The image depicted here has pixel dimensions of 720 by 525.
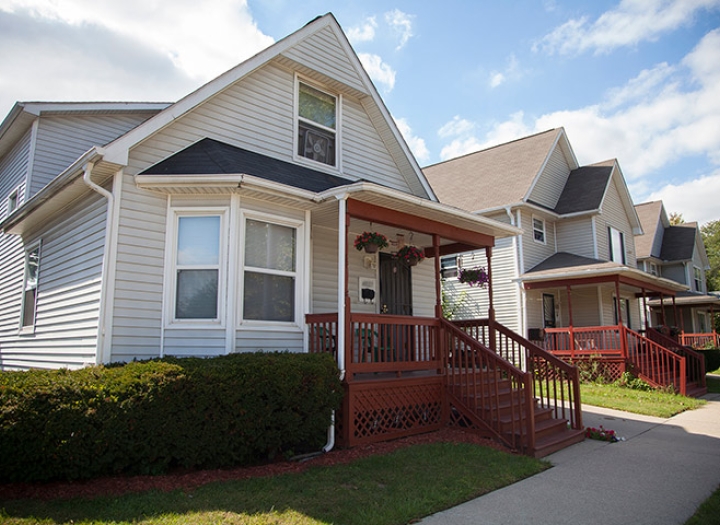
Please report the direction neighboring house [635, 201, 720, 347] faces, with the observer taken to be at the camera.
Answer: facing the viewer and to the right of the viewer

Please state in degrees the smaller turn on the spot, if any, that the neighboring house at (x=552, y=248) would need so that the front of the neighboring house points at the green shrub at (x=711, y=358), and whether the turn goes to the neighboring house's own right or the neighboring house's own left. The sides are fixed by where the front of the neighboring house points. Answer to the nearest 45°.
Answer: approximately 90° to the neighboring house's own left

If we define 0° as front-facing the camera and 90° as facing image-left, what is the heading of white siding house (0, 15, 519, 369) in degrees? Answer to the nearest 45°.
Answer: approximately 315°

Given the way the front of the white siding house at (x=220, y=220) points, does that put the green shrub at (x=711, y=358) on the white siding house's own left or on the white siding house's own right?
on the white siding house's own left

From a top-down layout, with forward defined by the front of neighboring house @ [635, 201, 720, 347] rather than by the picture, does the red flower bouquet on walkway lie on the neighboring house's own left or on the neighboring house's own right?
on the neighboring house's own right

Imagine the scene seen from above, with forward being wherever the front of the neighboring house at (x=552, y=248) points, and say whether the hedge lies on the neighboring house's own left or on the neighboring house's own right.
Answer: on the neighboring house's own right

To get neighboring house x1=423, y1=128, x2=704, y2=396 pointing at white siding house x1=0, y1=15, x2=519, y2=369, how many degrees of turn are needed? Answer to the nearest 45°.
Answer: approximately 45° to its right

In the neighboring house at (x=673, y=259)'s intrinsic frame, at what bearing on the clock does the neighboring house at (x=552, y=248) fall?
the neighboring house at (x=552, y=248) is roughly at 2 o'clock from the neighboring house at (x=673, y=259).

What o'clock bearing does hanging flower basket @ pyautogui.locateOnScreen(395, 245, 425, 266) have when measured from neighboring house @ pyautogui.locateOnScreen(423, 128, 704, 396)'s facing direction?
The hanging flower basket is roughly at 2 o'clock from the neighboring house.

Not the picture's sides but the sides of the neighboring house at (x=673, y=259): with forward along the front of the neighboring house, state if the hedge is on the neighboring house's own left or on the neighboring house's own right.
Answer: on the neighboring house's own right

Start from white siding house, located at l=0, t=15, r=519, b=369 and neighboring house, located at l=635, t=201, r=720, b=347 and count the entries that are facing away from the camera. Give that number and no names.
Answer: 0
